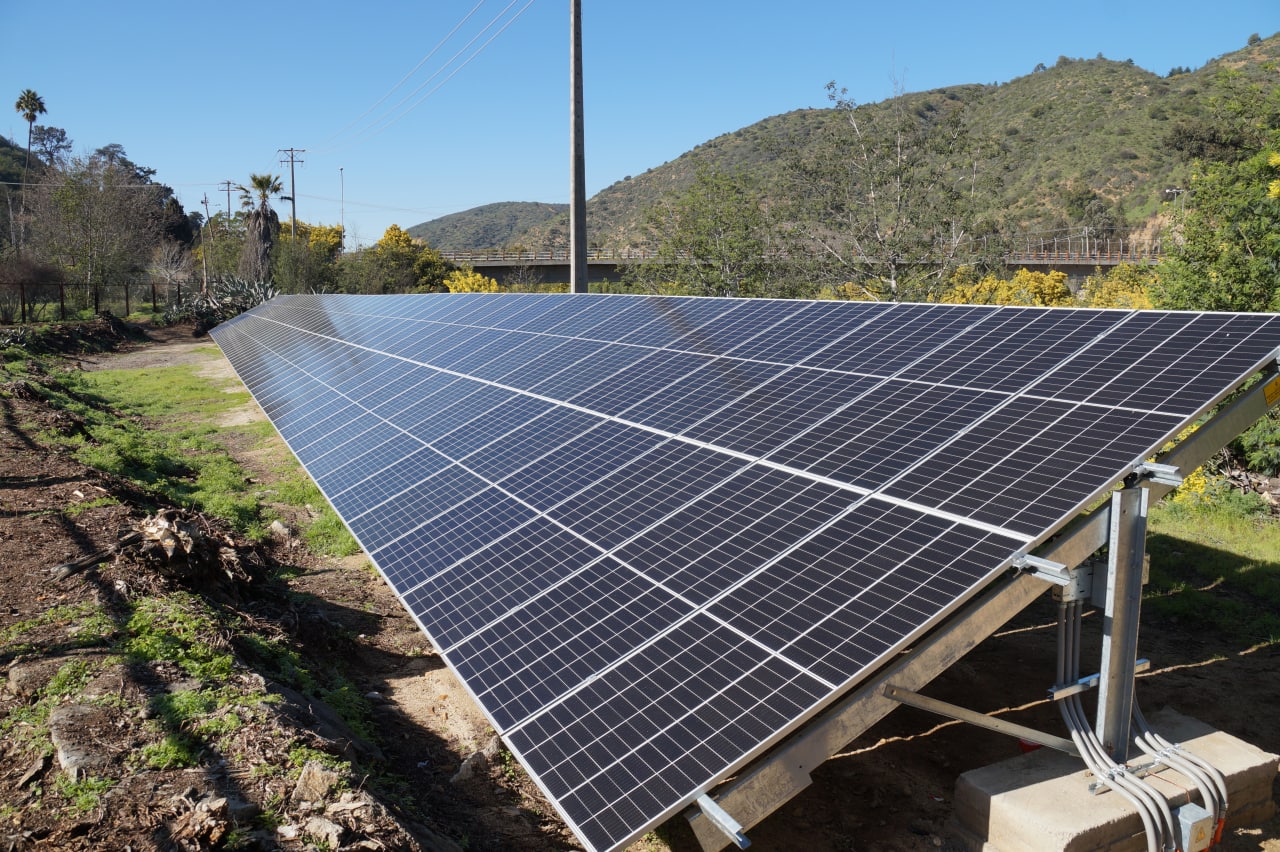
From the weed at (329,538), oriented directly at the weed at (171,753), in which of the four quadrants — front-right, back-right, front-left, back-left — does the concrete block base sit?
front-left

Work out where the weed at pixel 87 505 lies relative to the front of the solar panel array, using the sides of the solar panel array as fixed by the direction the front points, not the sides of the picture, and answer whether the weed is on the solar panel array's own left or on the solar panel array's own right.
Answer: on the solar panel array's own right

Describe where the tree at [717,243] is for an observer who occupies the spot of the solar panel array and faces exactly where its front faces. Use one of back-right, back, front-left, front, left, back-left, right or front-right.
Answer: back-right

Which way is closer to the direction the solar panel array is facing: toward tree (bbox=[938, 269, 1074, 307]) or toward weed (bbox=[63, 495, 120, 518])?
the weed

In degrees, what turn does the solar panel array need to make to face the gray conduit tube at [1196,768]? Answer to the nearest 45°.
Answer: approximately 135° to its left

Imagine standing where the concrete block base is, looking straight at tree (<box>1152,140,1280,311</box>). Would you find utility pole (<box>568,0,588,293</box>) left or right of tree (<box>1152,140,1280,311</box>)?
left

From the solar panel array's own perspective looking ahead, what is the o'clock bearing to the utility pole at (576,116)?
The utility pole is roughly at 4 o'clock from the solar panel array.

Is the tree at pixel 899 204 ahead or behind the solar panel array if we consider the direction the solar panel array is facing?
behind

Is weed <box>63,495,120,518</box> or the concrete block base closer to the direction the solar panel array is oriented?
the weed

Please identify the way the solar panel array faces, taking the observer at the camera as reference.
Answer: facing the viewer and to the left of the viewer

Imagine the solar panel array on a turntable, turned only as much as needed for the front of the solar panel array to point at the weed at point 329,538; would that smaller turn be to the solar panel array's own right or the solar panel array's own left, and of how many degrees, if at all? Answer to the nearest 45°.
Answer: approximately 90° to the solar panel array's own right

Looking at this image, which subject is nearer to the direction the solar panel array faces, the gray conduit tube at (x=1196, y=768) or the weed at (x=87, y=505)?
the weed

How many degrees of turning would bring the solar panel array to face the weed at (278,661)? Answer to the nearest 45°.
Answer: approximately 45° to its right

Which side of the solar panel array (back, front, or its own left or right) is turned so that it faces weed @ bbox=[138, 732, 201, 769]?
front

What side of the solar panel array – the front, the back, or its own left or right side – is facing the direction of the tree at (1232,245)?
back
